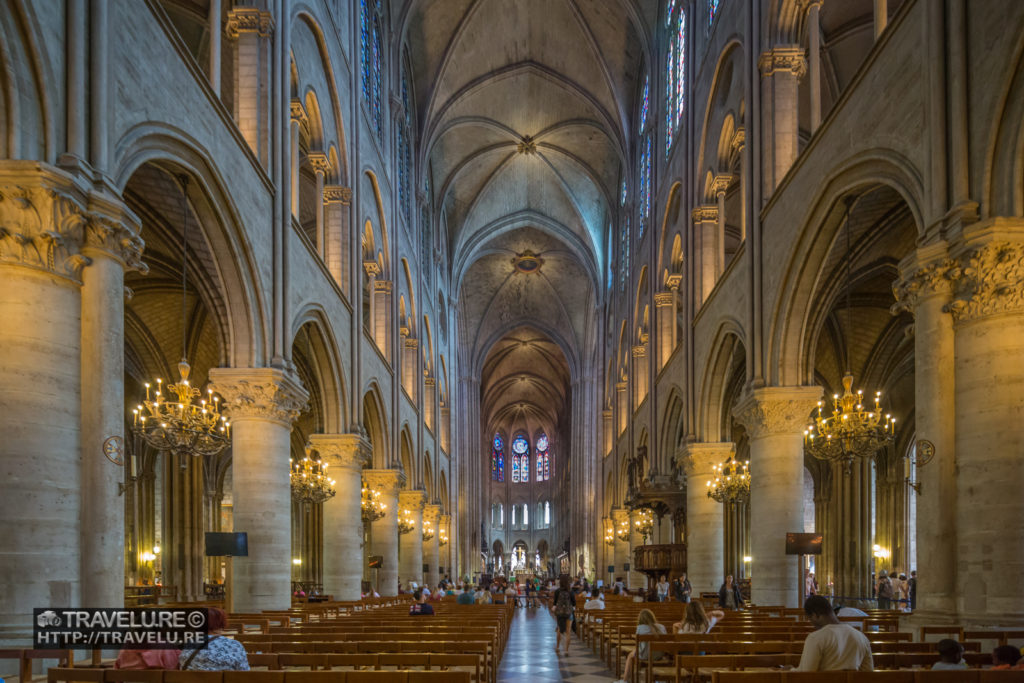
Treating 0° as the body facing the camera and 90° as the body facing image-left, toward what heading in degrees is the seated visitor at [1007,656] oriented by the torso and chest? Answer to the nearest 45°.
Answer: approximately 180°

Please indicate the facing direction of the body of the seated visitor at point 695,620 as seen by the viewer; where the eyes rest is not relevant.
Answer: away from the camera

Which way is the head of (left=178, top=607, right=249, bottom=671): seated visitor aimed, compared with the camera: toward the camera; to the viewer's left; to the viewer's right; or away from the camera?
away from the camera

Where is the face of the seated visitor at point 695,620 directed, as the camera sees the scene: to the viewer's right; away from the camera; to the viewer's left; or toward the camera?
away from the camera

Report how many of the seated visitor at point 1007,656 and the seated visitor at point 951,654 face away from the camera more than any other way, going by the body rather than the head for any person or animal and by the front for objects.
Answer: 2

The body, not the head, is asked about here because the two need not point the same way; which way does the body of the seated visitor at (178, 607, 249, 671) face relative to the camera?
away from the camera

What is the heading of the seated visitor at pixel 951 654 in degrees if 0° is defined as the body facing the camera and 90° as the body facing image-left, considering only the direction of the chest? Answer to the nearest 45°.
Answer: approximately 180°

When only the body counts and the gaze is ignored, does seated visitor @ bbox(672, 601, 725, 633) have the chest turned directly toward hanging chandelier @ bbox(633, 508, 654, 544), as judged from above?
yes

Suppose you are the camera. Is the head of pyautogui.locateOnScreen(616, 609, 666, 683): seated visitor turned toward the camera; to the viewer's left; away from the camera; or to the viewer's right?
away from the camera
